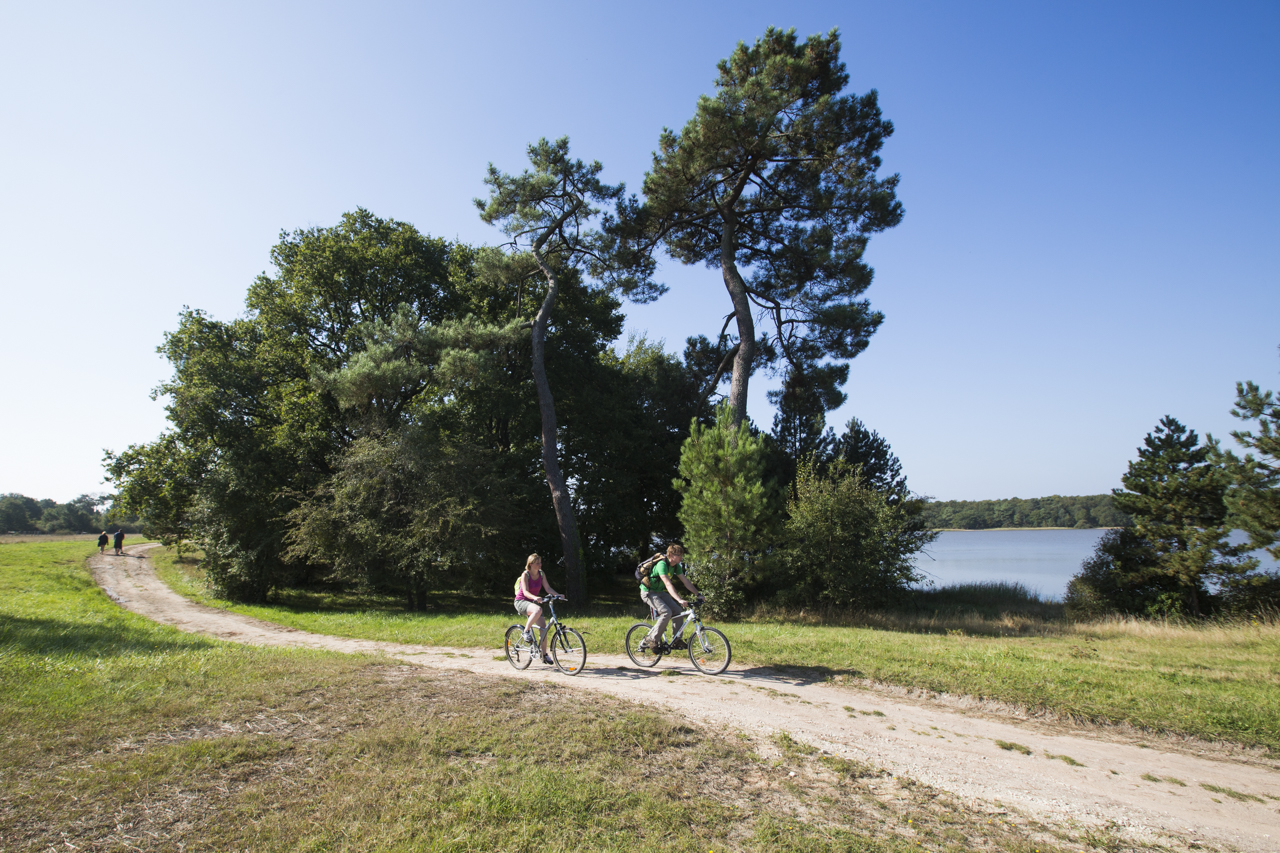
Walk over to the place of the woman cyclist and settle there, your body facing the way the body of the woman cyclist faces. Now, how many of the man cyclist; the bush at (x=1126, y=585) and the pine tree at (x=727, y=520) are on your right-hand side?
0

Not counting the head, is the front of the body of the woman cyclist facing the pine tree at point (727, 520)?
no

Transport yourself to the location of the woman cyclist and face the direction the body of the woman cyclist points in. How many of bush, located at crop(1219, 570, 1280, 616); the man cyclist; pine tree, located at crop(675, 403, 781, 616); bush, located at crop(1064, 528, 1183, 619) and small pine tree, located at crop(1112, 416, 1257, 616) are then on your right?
0

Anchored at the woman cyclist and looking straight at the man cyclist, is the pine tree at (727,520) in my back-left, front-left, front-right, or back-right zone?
front-left

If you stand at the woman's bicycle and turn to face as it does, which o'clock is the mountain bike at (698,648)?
The mountain bike is roughly at 11 o'clock from the woman's bicycle.

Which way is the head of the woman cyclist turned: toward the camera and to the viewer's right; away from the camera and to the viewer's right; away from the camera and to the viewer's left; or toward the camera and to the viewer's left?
toward the camera and to the viewer's right

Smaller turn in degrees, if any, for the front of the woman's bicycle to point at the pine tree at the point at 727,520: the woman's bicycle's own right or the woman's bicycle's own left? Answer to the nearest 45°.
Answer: approximately 90° to the woman's bicycle's own left

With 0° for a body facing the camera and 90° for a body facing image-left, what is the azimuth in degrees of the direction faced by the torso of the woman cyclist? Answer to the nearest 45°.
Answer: approximately 315°

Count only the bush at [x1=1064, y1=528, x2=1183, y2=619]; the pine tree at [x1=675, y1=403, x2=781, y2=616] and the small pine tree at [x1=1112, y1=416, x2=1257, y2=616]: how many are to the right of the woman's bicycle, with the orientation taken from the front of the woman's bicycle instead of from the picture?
0

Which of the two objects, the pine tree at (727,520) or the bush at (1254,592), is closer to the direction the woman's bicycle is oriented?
the bush

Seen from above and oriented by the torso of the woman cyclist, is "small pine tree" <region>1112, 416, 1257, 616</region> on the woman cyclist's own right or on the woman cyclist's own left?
on the woman cyclist's own left

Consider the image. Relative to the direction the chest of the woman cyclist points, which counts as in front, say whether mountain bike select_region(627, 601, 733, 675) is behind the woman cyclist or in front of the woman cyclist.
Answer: in front

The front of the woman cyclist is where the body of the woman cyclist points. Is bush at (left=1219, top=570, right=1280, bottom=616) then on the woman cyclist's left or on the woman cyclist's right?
on the woman cyclist's left

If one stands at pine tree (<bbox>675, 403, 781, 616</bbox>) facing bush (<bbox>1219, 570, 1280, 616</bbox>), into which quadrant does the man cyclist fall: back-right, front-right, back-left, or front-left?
back-right

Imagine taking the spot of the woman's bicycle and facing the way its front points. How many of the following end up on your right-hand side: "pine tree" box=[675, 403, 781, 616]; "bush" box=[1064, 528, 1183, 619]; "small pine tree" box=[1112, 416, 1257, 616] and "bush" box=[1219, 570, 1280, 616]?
0

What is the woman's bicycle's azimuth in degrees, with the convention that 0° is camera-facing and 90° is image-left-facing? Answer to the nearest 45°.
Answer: approximately 315°

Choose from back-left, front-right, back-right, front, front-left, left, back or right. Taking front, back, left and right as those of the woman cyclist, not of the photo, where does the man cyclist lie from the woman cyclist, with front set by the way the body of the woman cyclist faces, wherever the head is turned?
front-left
